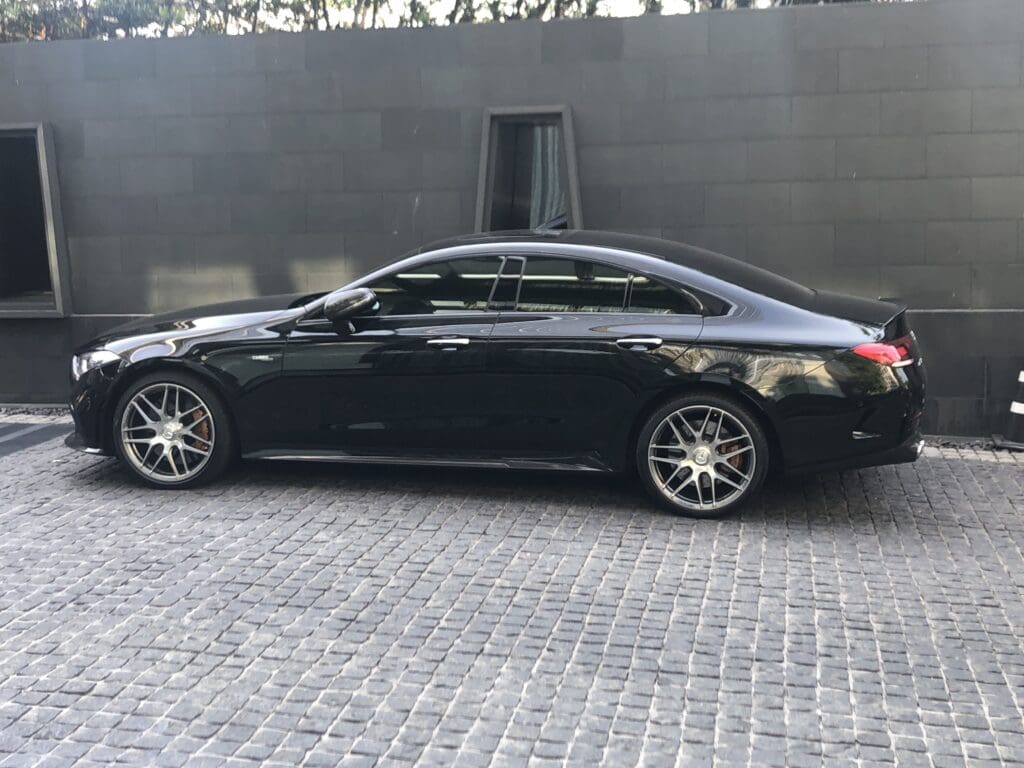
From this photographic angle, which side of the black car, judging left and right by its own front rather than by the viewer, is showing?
left
